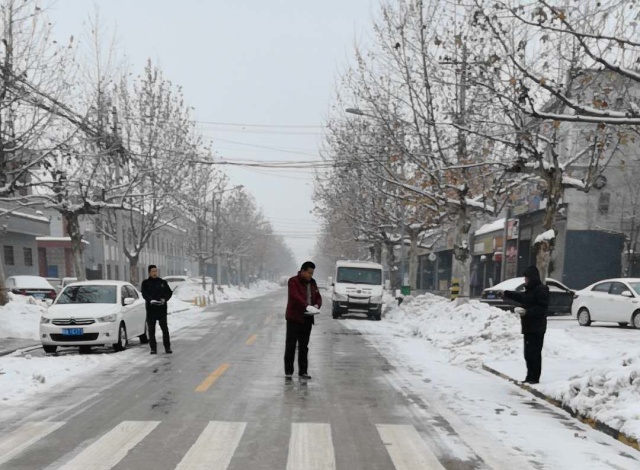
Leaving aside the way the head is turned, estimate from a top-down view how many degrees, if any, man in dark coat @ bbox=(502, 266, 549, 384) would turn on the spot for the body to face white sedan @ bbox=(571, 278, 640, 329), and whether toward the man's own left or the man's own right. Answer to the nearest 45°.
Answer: approximately 90° to the man's own right

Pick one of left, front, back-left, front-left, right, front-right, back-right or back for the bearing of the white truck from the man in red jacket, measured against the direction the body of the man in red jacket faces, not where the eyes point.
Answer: back-left

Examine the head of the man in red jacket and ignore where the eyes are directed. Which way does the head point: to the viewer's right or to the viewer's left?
to the viewer's right

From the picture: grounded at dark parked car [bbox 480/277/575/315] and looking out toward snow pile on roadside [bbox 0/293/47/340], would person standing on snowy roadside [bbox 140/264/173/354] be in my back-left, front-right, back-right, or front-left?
front-left

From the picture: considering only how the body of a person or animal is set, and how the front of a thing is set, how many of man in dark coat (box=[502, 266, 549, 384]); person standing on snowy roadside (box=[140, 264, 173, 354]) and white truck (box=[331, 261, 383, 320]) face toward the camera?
2

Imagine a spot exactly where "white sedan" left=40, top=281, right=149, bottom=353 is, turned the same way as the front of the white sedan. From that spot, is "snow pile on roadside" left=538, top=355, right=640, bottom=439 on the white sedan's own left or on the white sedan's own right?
on the white sedan's own left

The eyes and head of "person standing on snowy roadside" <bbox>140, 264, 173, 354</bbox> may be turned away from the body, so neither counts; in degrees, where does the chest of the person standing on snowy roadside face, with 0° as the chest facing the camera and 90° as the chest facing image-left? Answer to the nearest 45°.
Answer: approximately 0°

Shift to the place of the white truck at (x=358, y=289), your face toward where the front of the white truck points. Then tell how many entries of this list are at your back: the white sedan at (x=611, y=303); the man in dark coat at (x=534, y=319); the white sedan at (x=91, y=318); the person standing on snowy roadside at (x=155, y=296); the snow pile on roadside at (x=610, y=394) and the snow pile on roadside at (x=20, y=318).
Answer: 0

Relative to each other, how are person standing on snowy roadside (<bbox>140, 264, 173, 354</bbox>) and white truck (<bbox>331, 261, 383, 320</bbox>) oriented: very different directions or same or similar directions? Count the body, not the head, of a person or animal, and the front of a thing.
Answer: same or similar directions

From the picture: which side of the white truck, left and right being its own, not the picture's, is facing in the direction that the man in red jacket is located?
front

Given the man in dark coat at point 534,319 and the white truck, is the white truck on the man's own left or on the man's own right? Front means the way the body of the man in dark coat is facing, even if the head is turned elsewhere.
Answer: on the man's own right

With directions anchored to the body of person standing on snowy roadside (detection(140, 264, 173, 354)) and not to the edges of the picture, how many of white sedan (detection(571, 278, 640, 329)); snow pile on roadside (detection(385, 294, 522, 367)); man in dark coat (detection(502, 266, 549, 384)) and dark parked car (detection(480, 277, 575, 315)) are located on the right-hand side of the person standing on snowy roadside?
0

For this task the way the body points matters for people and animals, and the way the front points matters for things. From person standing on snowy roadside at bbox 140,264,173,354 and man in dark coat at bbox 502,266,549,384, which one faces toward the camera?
the person standing on snowy roadside
